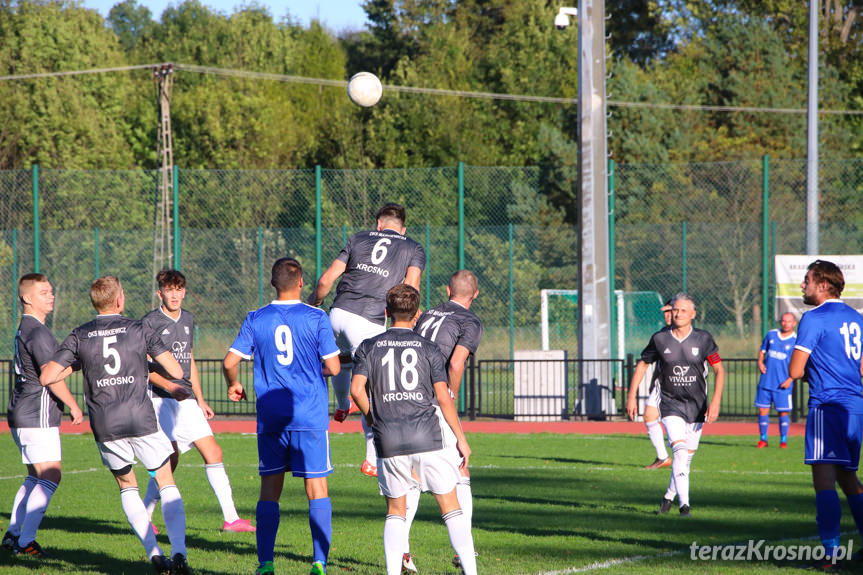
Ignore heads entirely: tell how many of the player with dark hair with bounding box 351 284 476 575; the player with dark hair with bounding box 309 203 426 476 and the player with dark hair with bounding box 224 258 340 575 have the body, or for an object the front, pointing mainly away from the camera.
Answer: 3

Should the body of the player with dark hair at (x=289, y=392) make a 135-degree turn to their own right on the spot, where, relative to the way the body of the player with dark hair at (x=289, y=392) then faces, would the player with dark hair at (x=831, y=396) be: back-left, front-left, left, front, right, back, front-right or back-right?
front-left

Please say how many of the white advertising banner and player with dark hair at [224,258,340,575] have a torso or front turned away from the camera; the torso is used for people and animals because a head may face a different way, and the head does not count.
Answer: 1

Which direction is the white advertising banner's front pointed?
toward the camera

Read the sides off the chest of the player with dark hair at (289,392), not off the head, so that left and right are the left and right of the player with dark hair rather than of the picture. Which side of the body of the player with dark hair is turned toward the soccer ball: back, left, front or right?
front

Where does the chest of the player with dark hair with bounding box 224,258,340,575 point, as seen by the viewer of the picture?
away from the camera

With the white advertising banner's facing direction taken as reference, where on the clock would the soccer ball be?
The soccer ball is roughly at 1 o'clock from the white advertising banner.

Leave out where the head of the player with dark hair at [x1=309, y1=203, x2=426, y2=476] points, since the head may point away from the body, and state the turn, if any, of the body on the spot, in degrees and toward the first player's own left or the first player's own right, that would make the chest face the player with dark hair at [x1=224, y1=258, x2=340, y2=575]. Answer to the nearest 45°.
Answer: approximately 180°

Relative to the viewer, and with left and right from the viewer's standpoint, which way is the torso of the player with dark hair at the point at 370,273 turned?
facing away from the viewer

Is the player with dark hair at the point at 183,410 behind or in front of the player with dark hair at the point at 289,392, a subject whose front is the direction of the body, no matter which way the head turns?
in front

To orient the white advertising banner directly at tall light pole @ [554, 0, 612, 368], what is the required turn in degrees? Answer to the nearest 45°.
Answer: approximately 90° to its right

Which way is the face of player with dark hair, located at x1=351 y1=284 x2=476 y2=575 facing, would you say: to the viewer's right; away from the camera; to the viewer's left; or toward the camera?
away from the camera

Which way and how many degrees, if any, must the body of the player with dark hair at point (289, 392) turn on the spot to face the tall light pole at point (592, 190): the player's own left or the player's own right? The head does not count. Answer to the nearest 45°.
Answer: approximately 45° to the player's own right

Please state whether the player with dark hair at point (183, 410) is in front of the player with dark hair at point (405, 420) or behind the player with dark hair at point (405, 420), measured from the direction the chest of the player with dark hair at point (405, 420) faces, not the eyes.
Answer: in front

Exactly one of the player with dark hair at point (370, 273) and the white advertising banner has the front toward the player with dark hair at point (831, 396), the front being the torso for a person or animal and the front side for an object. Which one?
the white advertising banner

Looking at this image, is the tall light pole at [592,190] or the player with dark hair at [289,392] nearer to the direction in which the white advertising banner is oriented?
the player with dark hair

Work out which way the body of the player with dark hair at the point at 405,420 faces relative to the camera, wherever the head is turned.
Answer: away from the camera

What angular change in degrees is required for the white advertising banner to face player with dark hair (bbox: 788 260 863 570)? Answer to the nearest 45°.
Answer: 0° — it already faces them

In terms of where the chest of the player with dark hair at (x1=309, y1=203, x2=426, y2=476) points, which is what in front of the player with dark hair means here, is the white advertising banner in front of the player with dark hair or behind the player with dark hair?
in front
